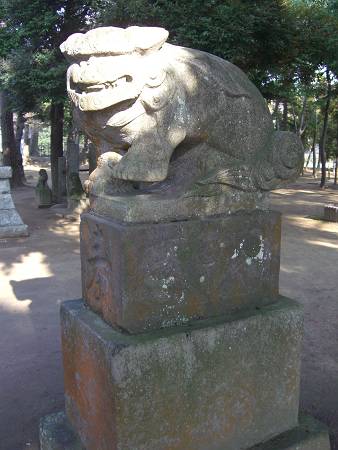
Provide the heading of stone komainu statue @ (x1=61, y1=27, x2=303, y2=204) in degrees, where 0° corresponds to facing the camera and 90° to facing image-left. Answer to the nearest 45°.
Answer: approximately 45°

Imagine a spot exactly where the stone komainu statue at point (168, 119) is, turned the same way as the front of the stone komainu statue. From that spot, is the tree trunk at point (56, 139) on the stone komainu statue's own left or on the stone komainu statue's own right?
on the stone komainu statue's own right

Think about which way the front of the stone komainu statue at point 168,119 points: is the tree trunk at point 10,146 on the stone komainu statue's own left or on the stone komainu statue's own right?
on the stone komainu statue's own right

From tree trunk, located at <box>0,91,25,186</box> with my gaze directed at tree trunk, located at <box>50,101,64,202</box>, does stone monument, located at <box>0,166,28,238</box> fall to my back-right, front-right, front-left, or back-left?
front-right

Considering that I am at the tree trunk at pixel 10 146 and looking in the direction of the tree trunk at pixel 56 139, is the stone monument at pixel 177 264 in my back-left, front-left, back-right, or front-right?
front-right
